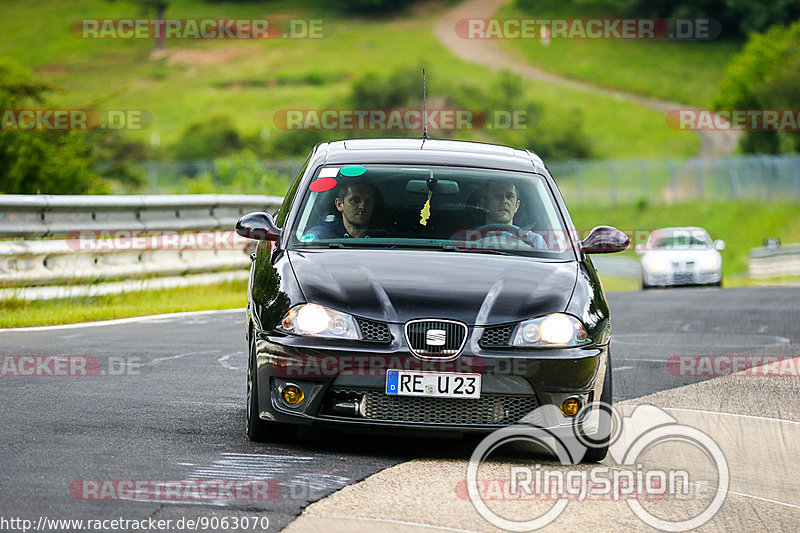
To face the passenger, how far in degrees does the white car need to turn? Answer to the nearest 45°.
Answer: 0° — it already faces them

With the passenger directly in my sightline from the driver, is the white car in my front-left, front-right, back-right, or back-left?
back-right

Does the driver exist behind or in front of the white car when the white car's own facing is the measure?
in front

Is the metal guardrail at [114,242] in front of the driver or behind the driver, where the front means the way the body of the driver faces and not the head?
behind

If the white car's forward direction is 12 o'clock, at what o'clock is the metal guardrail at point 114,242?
The metal guardrail is roughly at 1 o'clock from the white car.

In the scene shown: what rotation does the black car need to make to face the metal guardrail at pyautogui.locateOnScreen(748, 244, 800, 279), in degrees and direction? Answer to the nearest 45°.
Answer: approximately 180°

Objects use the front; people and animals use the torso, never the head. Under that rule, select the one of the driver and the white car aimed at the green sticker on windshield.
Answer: the white car

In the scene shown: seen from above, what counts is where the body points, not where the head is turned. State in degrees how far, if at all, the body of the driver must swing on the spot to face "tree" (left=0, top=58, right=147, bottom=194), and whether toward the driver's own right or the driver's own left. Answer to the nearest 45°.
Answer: approximately 135° to the driver's own right

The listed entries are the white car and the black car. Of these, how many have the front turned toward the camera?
2
